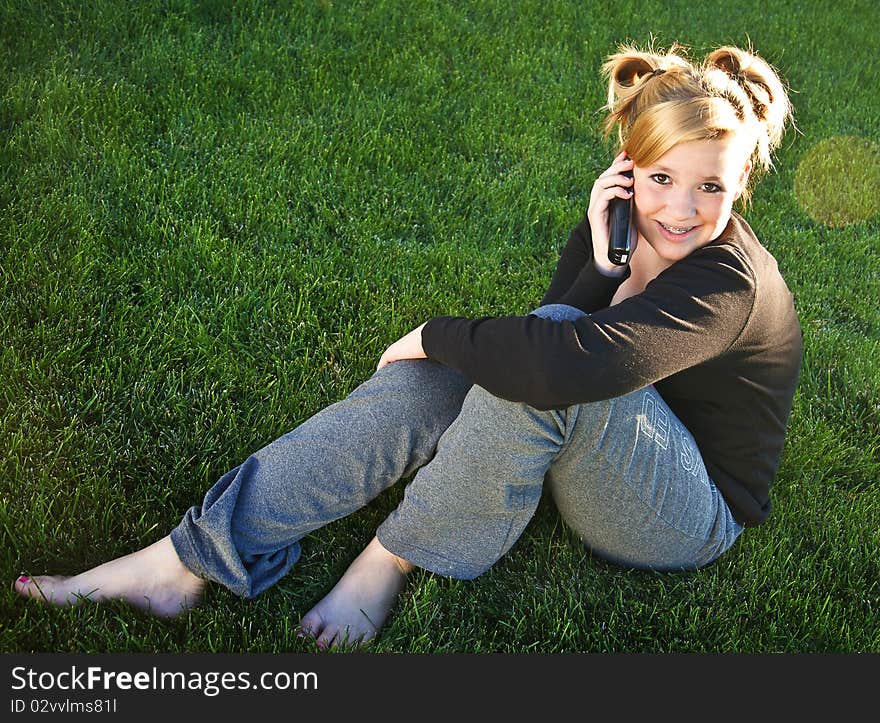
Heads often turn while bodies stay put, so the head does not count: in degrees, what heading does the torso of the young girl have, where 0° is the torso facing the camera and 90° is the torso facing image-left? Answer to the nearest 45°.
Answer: approximately 45°
